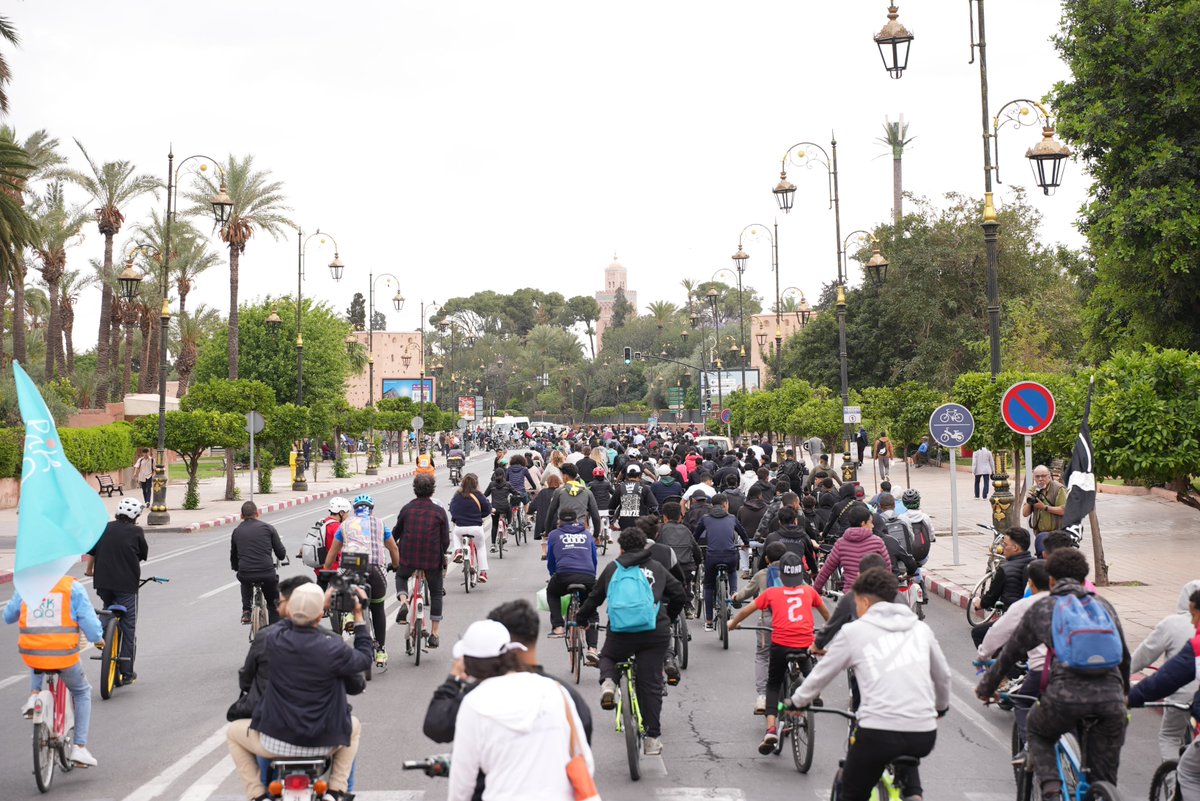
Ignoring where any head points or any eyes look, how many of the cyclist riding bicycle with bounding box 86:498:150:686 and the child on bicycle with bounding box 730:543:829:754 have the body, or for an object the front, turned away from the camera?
2

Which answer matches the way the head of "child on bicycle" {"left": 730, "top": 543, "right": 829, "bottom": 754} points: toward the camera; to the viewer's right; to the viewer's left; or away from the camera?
away from the camera

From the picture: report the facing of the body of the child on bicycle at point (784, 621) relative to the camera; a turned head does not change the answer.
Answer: away from the camera

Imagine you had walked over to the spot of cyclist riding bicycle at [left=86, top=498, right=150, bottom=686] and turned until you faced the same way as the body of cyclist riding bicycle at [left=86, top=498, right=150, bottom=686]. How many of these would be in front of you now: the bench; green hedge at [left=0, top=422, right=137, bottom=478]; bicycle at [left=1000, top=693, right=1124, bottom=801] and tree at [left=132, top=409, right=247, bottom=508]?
3

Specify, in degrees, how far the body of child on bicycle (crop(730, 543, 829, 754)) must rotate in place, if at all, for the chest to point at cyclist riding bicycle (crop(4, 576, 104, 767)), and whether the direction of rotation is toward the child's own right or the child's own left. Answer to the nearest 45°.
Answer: approximately 90° to the child's own left

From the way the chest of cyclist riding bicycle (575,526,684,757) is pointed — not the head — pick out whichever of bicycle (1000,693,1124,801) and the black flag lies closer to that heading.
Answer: the black flag

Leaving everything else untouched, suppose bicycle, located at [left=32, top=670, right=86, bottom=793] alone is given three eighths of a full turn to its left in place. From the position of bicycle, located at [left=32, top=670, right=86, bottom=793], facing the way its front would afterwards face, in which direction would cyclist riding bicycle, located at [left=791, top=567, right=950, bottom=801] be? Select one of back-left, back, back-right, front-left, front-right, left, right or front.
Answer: left

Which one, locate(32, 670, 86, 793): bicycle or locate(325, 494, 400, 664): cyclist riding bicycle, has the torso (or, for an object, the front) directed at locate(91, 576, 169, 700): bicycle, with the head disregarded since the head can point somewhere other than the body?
locate(32, 670, 86, 793): bicycle

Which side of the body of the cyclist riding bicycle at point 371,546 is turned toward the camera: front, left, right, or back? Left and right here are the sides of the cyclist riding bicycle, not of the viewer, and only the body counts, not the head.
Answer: back

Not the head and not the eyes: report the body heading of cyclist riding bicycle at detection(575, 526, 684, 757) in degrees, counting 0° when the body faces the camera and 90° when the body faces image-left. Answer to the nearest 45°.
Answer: approximately 180°

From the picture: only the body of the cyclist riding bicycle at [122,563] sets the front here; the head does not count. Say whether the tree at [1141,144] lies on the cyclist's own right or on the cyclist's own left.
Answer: on the cyclist's own right
